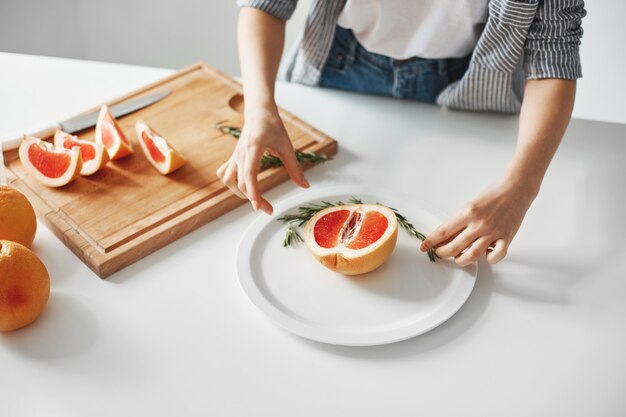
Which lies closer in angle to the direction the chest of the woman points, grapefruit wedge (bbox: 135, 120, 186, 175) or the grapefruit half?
the grapefruit half

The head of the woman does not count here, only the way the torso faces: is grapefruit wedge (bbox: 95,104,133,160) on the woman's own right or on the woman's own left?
on the woman's own right

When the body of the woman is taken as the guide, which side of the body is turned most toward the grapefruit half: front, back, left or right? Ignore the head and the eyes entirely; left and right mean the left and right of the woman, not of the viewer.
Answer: front

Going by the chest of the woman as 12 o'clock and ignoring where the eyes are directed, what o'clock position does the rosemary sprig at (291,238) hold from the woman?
The rosemary sprig is roughly at 1 o'clock from the woman.

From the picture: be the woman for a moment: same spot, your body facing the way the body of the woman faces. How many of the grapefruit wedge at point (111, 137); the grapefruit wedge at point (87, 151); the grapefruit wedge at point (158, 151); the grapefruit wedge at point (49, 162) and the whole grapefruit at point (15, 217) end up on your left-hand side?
0

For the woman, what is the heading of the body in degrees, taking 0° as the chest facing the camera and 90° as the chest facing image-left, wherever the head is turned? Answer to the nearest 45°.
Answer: approximately 0°

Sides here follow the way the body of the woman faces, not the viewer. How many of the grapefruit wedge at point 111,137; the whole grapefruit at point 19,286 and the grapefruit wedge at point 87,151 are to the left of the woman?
0

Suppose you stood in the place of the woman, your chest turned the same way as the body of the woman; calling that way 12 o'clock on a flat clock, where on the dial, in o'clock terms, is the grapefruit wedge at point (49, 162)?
The grapefruit wedge is roughly at 2 o'clock from the woman.

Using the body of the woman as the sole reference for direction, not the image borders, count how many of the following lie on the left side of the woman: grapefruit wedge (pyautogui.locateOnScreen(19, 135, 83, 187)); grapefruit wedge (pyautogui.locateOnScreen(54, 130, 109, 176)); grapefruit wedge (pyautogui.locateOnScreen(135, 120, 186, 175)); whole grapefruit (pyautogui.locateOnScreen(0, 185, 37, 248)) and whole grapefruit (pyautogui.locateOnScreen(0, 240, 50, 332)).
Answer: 0

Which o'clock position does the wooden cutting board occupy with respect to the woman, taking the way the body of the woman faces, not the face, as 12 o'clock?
The wooden cutting board is roughly at 2 o'clock from the woman.

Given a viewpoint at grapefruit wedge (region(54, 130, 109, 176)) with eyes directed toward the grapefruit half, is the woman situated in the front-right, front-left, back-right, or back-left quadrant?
front-left

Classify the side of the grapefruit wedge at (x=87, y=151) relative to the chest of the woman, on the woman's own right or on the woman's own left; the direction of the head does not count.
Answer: on the woman's own right

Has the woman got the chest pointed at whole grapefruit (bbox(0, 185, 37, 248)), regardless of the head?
no

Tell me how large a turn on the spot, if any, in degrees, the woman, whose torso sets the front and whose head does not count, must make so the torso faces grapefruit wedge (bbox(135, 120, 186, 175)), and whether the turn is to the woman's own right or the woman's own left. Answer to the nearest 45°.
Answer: approximately 45° to the woman's own right

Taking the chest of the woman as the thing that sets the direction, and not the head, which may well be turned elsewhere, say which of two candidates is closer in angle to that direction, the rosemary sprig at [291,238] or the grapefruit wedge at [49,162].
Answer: the rosemary sprig

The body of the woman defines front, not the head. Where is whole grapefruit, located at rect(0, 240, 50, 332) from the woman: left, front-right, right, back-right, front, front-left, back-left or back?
front-right
